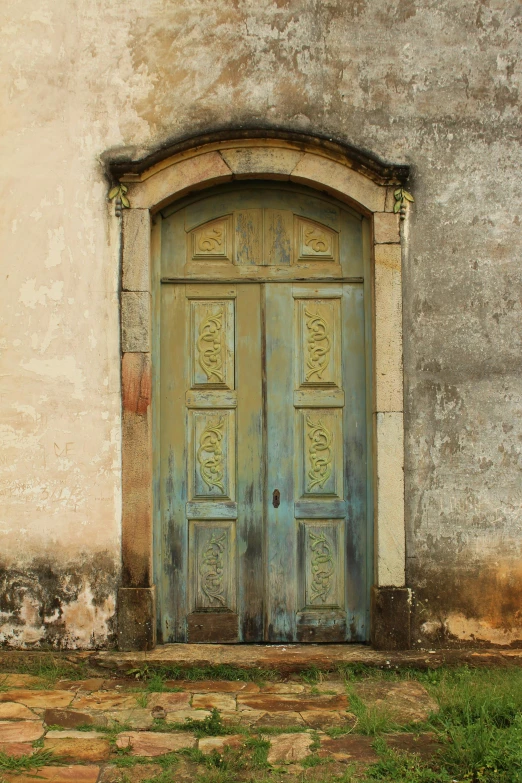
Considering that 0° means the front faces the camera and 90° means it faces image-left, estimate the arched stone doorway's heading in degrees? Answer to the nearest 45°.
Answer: approximately 0°

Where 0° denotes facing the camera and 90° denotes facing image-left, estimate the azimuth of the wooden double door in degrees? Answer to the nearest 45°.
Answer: approximately 0°
